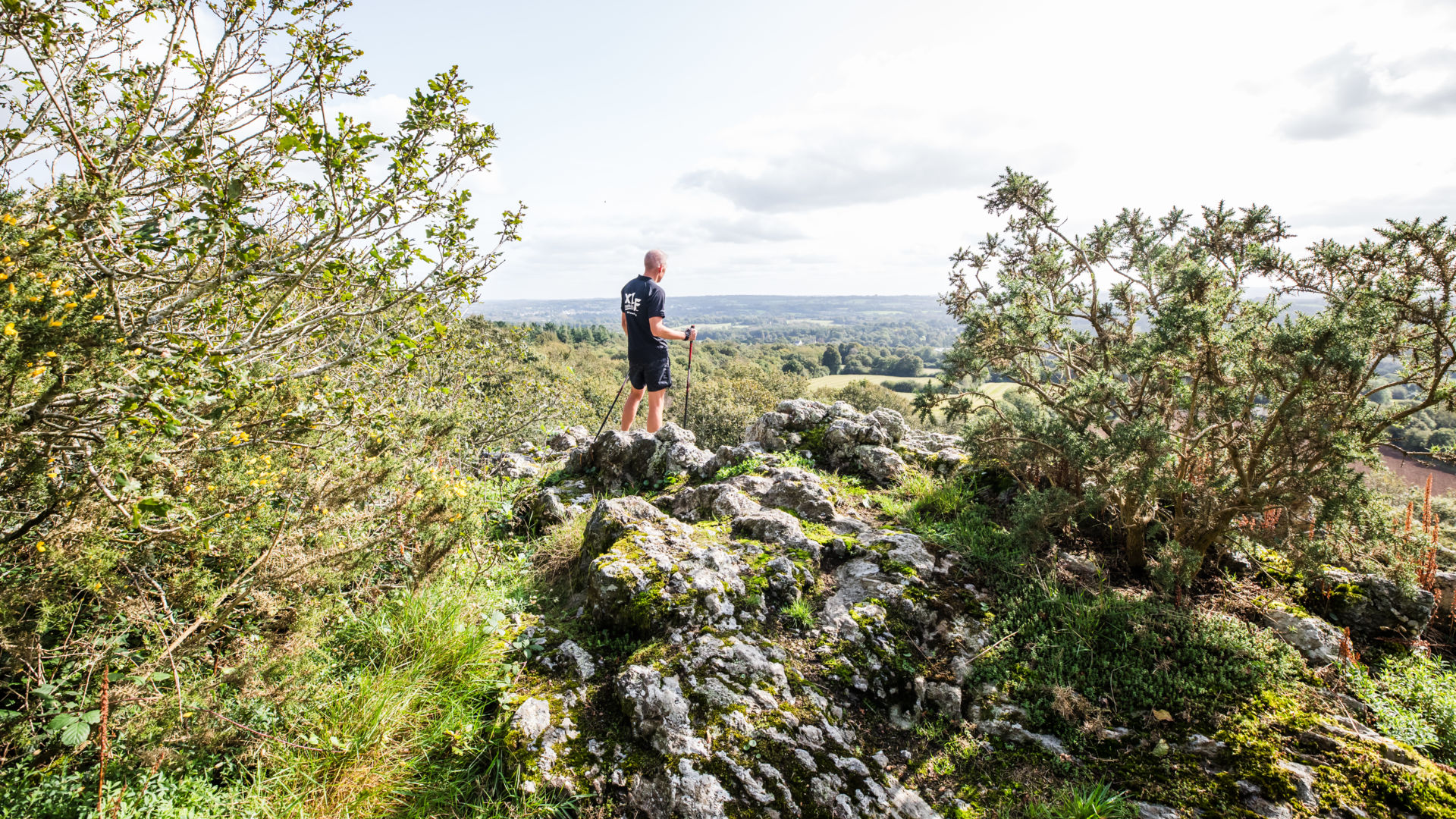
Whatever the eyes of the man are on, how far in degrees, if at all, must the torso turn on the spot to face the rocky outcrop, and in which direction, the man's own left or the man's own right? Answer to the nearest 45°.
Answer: approximately 135° to the man's own right

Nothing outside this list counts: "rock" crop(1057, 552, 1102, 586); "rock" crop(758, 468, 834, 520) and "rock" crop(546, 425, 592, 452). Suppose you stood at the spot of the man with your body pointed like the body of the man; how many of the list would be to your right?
2

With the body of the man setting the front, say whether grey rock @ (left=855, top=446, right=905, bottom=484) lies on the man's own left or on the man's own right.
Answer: on the man's own right

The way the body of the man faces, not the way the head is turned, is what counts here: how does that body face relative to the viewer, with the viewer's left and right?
facing away from the viewer and to the right of the viewer

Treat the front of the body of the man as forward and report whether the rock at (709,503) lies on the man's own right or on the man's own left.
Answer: on the man's own right

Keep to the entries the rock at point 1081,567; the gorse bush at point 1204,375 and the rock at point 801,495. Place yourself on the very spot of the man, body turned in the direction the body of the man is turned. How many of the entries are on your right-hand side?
3

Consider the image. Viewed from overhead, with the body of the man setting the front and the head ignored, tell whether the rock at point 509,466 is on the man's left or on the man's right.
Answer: on the man's left

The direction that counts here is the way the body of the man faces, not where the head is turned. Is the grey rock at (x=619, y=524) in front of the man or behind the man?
behind

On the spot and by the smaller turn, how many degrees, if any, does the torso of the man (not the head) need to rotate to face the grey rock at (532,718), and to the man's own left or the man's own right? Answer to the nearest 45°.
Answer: approximately 135° to the man's own right

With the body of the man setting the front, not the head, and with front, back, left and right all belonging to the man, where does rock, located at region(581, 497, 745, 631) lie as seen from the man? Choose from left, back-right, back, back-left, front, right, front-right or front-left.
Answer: back-right
